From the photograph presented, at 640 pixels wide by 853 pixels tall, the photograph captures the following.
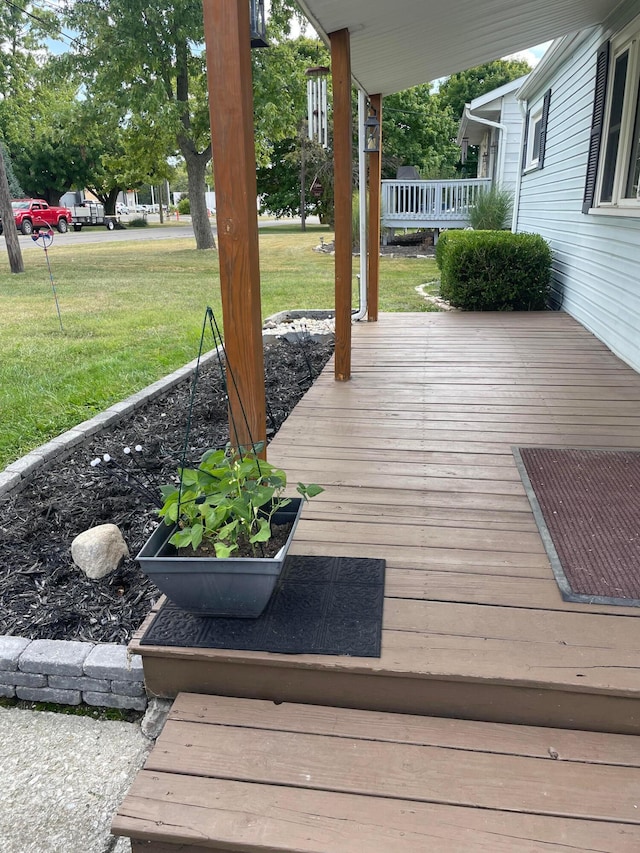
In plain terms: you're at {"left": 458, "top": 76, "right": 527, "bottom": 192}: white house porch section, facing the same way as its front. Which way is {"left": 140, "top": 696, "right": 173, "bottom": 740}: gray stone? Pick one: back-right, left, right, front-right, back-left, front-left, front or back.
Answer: left

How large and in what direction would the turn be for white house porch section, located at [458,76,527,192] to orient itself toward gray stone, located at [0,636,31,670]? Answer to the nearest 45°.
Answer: approximately 90° to its left

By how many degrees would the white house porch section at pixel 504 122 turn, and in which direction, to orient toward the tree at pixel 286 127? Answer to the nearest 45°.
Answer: approximately 45° to its right

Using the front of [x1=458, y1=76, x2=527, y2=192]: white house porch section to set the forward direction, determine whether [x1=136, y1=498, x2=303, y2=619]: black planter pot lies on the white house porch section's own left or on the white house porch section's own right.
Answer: on the white house porch section's own left

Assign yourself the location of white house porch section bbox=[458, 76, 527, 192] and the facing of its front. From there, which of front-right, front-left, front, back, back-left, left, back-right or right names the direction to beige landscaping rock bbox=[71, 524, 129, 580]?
left

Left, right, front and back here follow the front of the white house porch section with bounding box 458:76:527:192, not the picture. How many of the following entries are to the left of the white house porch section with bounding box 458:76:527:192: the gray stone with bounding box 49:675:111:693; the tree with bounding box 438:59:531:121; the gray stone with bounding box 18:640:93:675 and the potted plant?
3

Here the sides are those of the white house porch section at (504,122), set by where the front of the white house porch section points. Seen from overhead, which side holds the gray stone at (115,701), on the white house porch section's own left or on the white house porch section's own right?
on the white house porch section's own left

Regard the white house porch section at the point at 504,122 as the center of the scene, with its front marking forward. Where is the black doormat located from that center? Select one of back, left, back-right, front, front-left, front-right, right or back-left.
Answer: left

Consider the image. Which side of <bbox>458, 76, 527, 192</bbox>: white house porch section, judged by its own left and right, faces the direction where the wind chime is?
left

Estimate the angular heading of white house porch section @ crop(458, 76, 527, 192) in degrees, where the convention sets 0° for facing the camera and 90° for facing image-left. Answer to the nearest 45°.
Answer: approximately 90°

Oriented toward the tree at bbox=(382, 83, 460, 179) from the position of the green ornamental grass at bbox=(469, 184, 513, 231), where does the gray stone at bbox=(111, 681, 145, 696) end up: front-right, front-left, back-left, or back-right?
back-left

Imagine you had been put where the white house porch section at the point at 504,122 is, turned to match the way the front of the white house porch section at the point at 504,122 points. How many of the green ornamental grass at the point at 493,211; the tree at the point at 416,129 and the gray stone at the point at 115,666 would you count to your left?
2

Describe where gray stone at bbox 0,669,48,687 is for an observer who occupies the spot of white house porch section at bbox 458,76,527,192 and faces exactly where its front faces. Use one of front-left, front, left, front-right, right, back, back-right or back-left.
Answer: left

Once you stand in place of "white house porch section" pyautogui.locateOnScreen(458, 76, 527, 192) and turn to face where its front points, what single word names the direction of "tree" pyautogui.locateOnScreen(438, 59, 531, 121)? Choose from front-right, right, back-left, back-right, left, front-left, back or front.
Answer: right

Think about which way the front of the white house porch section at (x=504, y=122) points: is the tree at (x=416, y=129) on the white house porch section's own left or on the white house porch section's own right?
on the white house porch section's own right

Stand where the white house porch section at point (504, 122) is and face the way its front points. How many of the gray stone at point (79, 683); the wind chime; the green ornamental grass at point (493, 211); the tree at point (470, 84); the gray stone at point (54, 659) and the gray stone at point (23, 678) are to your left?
5
